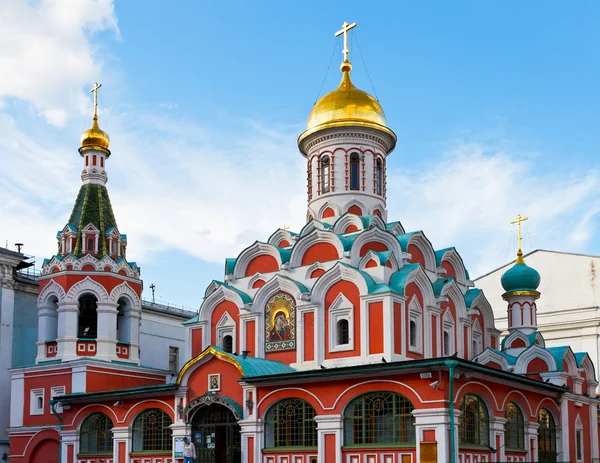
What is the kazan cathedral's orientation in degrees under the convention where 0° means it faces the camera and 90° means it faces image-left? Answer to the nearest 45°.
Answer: approximately 45°
